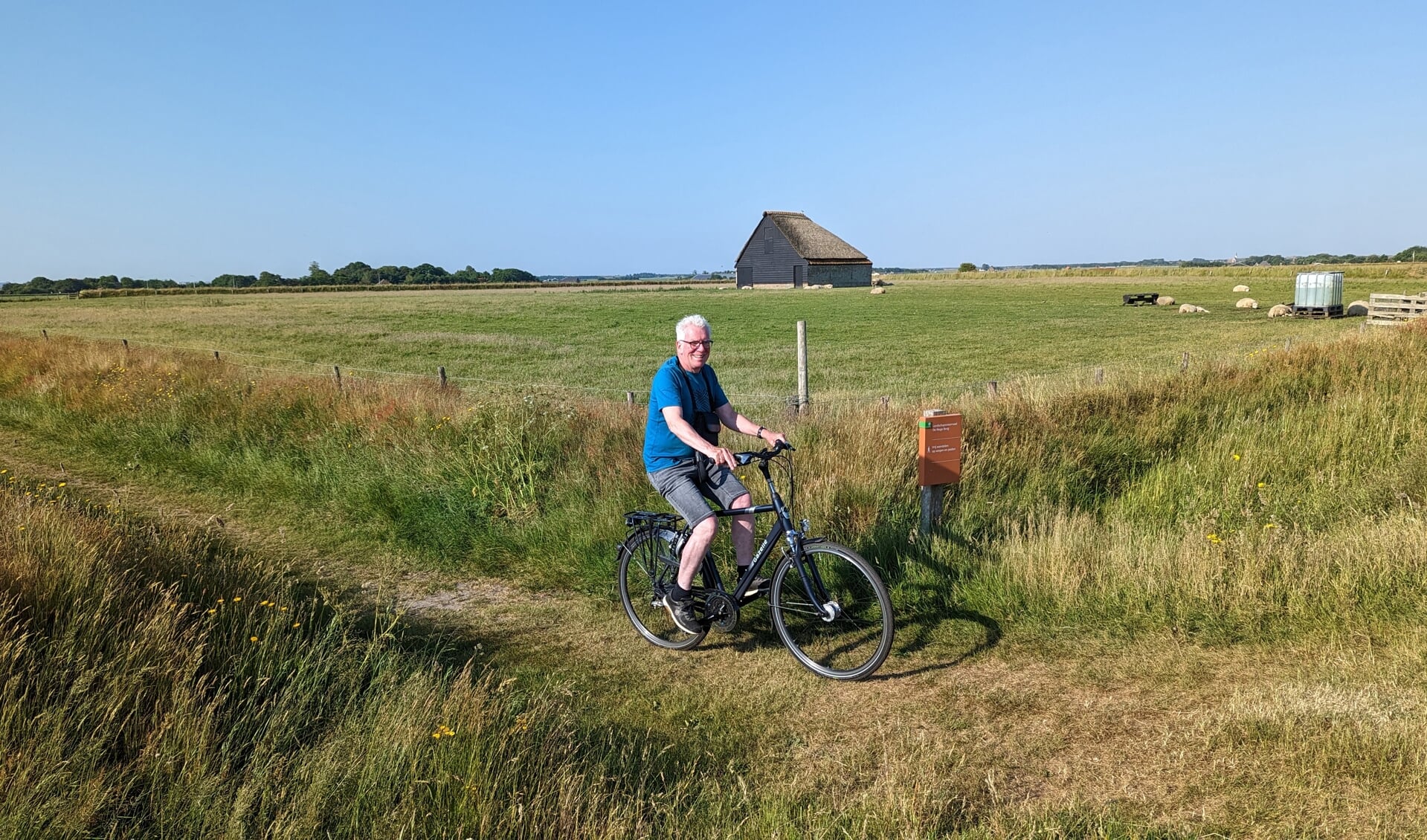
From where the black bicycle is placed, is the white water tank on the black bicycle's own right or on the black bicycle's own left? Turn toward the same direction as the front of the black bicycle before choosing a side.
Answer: on the black bicycle's own left

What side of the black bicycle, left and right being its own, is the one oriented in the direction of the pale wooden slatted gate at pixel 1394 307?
left

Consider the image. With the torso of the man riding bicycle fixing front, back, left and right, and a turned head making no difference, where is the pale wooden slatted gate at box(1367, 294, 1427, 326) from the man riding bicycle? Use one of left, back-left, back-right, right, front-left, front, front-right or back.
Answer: left

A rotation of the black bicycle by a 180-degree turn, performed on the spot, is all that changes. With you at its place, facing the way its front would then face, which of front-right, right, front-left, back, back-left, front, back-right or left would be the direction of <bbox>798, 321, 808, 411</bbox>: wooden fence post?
front-right

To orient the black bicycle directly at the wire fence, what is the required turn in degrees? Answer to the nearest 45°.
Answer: approximately 135° to its left

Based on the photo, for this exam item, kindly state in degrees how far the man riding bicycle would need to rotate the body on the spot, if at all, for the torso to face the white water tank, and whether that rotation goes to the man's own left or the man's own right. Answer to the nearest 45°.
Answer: approximately 90° to the man's own left

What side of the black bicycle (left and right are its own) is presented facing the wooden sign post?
left
